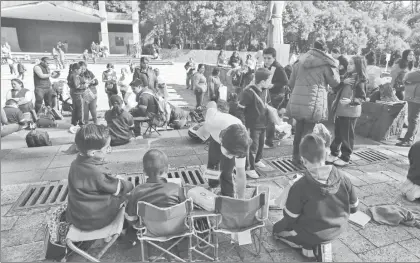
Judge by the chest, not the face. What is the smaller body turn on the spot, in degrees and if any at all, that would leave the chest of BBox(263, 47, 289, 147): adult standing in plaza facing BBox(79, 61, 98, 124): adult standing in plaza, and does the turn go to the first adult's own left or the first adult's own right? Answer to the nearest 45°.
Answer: approximately 45° to the first adult's own right

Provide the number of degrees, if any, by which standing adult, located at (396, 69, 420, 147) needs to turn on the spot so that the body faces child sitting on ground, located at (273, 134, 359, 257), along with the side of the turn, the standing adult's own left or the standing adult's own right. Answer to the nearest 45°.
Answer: approximately 90° to the standing adult's own left

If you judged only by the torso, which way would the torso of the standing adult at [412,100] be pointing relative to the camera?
to the viewer's left

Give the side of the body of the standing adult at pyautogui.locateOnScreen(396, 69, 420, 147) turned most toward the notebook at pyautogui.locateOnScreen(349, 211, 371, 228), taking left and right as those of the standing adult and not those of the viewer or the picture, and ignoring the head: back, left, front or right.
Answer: left

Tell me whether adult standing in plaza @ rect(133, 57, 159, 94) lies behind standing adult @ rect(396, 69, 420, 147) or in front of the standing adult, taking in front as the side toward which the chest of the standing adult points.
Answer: in front
